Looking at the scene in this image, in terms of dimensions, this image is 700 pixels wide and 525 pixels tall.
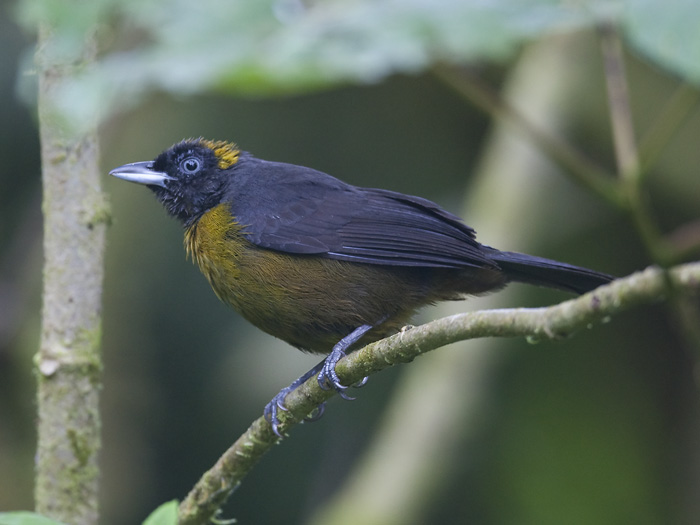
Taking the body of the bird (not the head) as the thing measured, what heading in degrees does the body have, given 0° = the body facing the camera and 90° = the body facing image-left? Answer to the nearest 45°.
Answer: approximately 90°

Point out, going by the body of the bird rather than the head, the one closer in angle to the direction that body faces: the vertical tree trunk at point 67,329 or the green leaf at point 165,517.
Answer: the vertical tree trunk

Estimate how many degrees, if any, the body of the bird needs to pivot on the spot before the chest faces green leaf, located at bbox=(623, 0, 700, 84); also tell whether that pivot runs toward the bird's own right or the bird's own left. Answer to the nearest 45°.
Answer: approximately 135° to the bird's own left

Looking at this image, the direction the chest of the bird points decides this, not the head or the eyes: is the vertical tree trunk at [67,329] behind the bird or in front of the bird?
in front

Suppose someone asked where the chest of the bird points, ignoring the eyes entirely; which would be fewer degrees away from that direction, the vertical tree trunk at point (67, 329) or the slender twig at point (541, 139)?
the vertical tree trunk

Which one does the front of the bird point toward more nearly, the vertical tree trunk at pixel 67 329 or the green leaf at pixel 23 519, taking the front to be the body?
the vertical tree trunk

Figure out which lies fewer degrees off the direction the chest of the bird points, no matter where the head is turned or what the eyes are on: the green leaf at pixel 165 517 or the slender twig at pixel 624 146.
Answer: the green leaf

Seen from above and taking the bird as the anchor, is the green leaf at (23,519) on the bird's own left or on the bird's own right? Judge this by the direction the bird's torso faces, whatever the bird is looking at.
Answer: on the bird's own left
